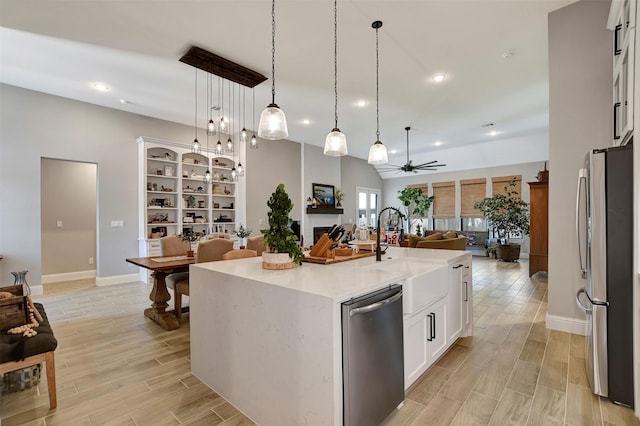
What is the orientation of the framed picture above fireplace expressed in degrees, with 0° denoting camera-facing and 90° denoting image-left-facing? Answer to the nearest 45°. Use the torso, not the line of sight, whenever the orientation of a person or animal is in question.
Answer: approximately 315°

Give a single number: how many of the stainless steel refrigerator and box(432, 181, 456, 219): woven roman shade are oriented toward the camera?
1

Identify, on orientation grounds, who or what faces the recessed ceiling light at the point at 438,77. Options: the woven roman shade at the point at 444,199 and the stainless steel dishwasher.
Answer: the woven roman shade

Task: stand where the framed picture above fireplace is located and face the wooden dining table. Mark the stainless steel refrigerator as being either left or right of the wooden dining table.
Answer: left

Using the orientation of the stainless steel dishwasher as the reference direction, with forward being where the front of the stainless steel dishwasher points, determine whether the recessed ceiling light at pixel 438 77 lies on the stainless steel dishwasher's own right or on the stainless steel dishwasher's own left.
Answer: on the stainless steel dishwasher's own left

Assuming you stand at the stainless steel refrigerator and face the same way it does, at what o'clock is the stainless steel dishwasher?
The stainless steel dishwasher is roughly at 10 o'clock from the stainless steel refrigerator.

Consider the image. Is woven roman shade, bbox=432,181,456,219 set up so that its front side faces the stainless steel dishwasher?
yes

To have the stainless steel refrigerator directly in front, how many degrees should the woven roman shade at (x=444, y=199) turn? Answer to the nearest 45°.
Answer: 0° — it already faces it

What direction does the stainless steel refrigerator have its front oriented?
to the viewer's left

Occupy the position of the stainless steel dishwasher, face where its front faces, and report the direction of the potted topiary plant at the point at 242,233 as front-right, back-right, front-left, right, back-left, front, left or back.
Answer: back

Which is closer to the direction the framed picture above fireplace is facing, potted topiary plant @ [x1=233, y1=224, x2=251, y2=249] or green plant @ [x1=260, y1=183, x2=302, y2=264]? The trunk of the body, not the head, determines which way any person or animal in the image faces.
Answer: the green plant
